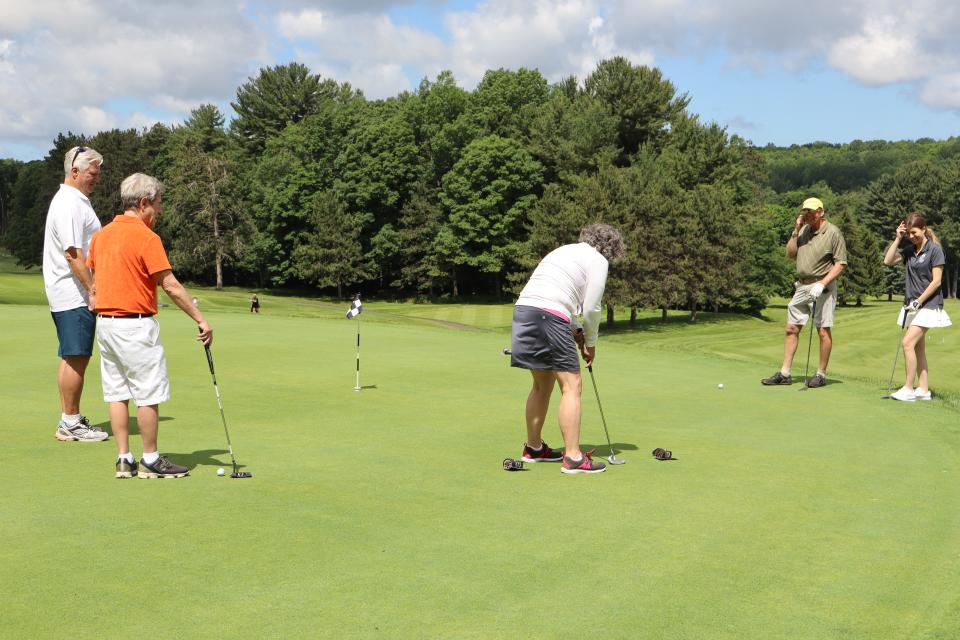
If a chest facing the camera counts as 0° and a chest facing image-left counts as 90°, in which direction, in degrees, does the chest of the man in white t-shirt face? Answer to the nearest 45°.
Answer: approximately 270°

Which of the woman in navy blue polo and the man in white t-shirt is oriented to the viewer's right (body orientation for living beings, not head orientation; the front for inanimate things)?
the man in white t-shirt

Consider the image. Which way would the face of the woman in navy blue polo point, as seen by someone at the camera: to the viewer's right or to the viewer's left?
to the viewer's left

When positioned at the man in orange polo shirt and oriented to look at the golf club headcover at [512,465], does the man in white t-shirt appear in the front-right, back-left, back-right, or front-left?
back-left

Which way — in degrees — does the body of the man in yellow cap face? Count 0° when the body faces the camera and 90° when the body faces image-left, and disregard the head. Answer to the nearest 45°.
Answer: approximately 45°

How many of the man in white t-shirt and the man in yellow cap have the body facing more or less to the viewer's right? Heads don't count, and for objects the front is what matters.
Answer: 1

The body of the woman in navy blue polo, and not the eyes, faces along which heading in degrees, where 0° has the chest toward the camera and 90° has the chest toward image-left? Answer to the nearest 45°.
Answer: approximately 45°

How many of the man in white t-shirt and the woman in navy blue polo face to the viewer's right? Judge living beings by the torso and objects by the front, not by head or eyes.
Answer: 1

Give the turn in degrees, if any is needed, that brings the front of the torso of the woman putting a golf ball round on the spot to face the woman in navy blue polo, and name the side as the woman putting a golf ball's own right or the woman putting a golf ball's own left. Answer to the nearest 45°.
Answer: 0° — they already face them
